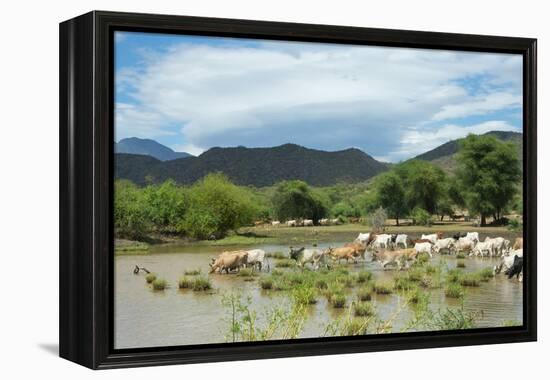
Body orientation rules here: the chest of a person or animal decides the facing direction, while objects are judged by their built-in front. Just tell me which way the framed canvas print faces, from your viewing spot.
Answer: facing the viewer and to the right of the viewer
